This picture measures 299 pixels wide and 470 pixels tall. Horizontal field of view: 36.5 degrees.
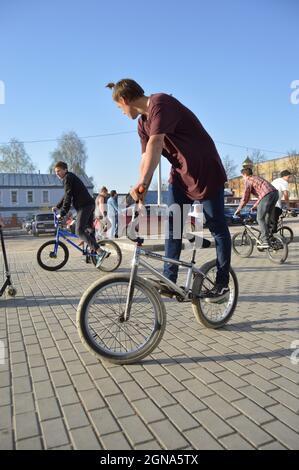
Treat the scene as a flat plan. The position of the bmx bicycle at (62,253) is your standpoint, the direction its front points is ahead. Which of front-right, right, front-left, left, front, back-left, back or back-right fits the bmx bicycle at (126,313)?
left

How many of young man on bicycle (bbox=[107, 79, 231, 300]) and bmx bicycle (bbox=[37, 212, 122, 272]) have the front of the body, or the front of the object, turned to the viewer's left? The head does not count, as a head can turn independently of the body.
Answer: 2

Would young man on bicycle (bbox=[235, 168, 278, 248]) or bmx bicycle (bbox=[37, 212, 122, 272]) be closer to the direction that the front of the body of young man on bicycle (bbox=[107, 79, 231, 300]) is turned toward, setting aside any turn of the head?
the bmx bicycle

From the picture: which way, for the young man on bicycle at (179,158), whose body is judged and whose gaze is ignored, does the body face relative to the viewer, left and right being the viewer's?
facing to the left of the viewer

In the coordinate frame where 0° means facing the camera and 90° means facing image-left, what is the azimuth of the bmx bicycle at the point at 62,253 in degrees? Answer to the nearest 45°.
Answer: approximately 90°

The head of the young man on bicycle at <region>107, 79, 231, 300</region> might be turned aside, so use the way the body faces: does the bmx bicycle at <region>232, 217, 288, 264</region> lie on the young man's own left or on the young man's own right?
on the young man's own right

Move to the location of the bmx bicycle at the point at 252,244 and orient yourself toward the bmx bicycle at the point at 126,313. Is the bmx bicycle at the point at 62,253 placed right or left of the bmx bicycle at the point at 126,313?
right

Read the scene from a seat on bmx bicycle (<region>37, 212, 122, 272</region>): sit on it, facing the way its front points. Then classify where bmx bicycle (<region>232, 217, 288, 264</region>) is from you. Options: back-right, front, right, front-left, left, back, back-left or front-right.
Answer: back

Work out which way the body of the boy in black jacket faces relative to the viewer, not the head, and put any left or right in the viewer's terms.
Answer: facing to the left of the viewer

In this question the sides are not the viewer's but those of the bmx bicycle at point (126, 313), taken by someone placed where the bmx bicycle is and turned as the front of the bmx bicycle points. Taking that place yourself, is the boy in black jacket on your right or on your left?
on your right
